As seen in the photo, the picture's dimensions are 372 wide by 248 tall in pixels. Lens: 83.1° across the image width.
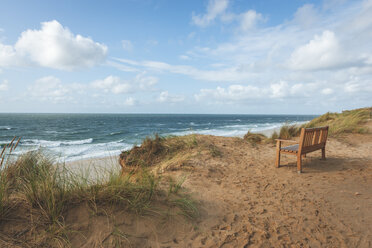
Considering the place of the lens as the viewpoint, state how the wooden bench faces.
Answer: facing away from the viewer and to the left of the viewer
